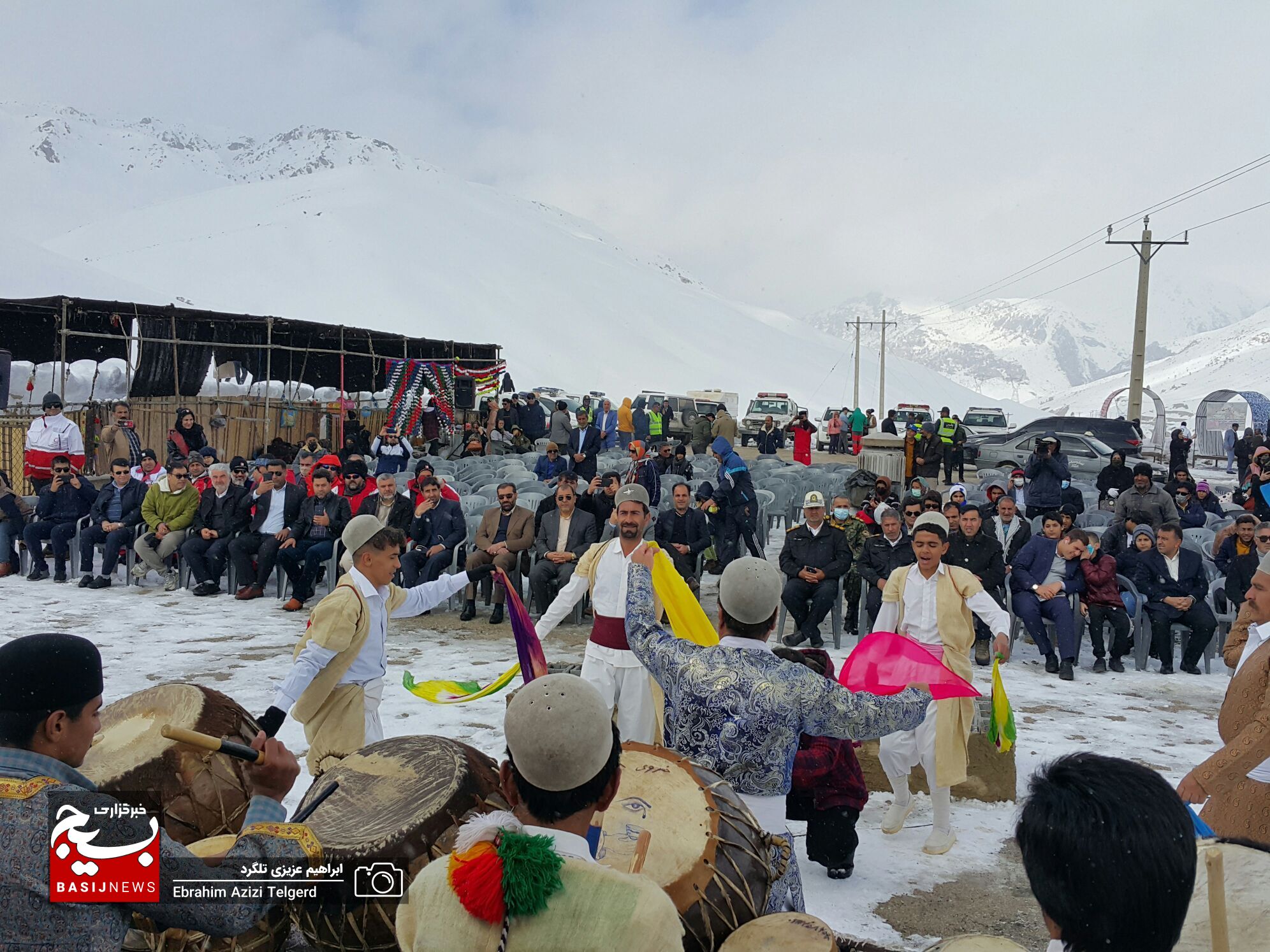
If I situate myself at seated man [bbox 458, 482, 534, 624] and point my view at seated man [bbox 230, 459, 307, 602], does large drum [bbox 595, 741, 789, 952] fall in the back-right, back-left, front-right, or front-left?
back-left

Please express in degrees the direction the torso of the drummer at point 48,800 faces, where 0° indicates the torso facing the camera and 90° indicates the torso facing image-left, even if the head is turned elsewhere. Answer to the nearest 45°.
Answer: approximately 225°

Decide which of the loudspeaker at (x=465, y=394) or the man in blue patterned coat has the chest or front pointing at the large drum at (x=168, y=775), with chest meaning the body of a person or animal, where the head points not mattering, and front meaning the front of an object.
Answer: the loudspeaker

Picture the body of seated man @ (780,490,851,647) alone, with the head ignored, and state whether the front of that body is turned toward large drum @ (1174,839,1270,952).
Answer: yes

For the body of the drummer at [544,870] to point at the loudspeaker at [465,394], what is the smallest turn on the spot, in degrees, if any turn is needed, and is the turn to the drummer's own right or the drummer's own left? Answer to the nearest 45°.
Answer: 0° — they already face it

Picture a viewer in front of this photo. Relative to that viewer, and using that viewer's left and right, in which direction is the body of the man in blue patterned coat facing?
facing away from the viewer

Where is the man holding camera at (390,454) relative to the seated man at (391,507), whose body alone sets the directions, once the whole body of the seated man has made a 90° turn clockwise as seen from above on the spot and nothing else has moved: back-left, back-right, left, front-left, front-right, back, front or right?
right
